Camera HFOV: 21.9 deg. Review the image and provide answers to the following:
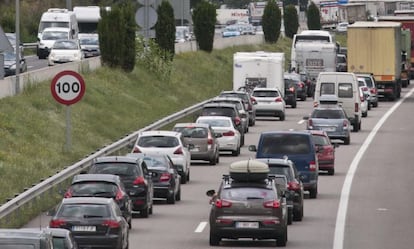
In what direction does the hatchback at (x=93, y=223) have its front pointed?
away from the camera

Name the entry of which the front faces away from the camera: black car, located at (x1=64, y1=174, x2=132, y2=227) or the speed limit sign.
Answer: the black car

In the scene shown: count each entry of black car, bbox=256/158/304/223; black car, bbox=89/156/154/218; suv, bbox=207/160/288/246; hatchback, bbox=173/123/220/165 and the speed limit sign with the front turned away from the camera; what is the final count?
4

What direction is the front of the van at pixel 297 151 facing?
away from the camera

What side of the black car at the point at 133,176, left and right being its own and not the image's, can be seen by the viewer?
back

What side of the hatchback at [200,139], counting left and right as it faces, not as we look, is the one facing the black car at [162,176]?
back

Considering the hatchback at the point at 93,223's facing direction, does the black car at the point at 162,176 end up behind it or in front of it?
in front

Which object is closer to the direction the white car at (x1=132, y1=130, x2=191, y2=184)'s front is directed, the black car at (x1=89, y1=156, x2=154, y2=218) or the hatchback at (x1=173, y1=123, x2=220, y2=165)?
the hatchback

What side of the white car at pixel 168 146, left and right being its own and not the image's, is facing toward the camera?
back

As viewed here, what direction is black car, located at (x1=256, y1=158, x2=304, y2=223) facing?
away from the camera

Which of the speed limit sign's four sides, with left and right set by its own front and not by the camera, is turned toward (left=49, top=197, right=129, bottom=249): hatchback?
front

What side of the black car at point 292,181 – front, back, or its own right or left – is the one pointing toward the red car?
front

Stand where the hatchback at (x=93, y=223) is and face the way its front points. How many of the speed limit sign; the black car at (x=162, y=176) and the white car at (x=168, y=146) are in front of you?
3

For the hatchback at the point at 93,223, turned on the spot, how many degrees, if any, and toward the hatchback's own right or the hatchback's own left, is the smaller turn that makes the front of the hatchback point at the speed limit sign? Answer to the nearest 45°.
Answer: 0° — it already faces it

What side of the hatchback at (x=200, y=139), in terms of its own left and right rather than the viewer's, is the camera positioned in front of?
back

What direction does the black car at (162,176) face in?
away from the camera
